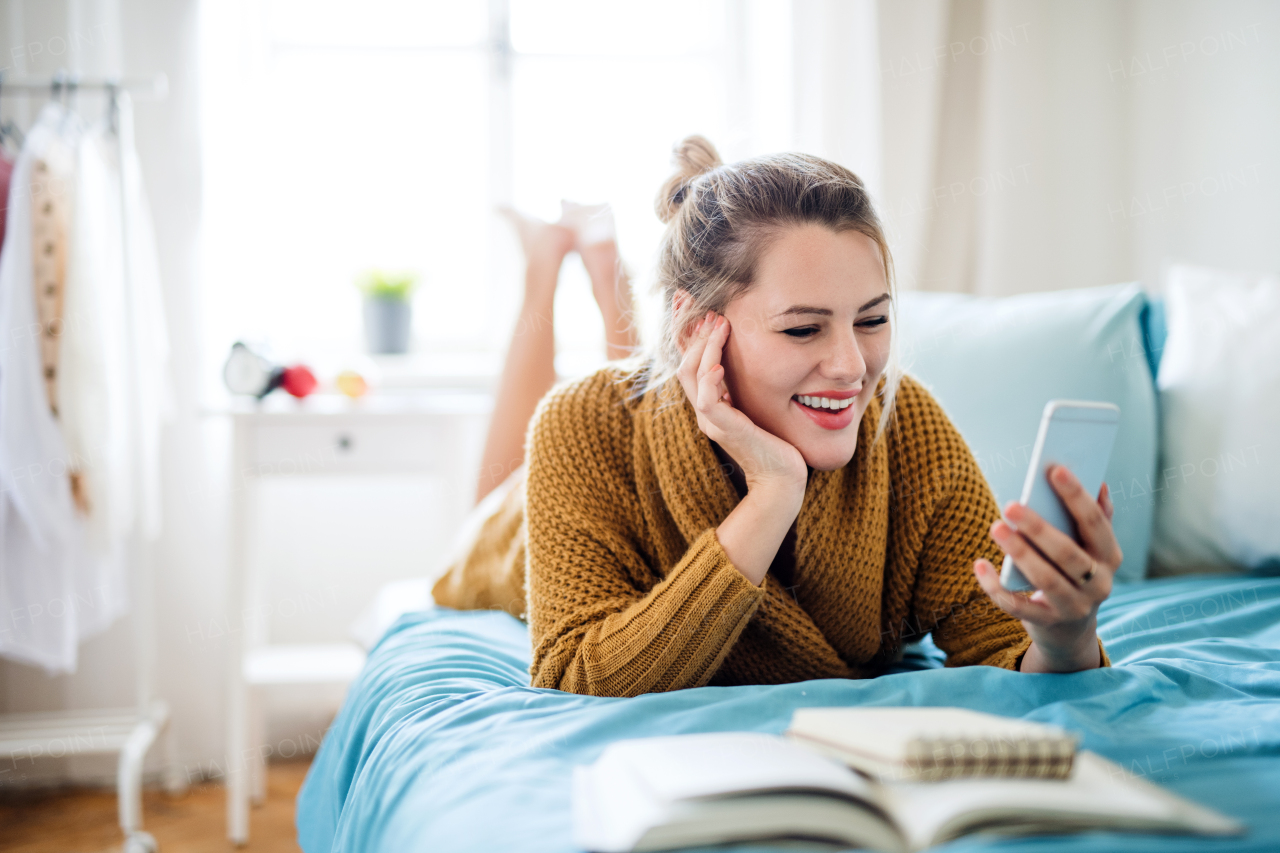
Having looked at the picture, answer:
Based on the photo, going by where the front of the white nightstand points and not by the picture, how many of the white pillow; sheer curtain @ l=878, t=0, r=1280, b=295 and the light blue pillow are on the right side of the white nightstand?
0

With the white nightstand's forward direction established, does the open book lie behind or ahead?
ahead

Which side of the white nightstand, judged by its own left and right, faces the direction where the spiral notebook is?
front

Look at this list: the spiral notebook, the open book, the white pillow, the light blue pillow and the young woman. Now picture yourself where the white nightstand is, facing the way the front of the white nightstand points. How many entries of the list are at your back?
0

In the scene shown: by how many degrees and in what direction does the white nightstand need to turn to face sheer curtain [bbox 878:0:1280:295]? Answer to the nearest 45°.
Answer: approximately 90° to its left

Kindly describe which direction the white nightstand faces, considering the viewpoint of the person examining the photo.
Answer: facing the viewer

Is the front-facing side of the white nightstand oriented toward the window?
no

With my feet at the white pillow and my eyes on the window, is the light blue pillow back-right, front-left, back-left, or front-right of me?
front-left

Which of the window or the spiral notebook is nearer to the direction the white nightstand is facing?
the spiral notebook

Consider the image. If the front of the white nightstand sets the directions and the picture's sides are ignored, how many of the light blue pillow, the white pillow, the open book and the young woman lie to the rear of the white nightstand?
0

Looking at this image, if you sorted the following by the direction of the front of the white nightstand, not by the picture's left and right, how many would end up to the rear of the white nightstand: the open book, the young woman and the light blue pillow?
0
